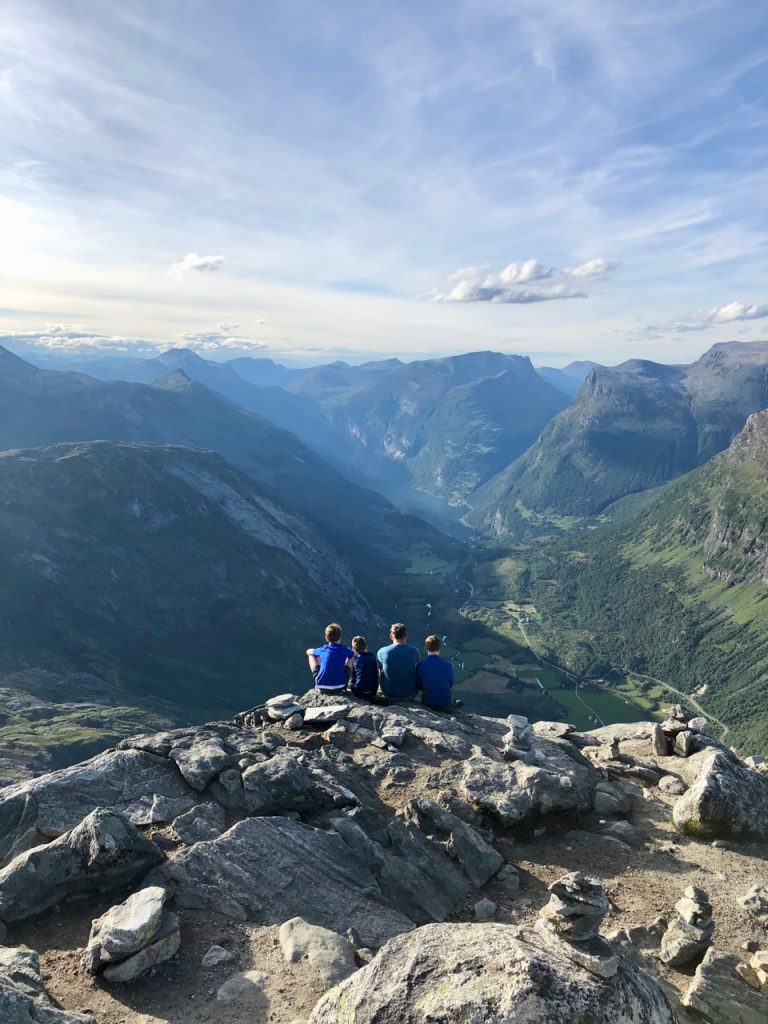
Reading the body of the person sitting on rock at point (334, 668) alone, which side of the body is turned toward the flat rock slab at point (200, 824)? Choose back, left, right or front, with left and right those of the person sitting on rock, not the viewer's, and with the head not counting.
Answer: back

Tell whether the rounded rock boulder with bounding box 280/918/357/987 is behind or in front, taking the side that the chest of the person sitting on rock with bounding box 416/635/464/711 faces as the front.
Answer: behind

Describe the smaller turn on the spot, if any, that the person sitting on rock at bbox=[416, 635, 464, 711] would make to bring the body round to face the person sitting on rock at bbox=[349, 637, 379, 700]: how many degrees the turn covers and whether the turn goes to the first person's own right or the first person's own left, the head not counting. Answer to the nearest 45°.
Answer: approximately 90° to the first person's own left

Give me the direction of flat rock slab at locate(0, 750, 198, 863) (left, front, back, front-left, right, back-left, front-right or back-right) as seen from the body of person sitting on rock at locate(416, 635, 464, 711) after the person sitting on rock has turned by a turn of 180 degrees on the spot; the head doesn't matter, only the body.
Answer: front-right

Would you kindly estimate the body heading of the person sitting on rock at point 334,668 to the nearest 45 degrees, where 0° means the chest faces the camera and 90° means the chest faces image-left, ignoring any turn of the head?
approximately 180°

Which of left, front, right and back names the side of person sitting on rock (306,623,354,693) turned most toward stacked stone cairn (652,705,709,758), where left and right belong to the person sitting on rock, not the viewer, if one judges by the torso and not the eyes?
right

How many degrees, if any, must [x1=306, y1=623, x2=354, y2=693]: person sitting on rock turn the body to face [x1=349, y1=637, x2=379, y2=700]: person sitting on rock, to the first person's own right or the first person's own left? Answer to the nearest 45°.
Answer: approximately 135° to the first person's own right

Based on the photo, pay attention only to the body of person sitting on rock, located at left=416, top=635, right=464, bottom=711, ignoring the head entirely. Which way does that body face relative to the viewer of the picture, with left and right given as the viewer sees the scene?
facing away from the viewer

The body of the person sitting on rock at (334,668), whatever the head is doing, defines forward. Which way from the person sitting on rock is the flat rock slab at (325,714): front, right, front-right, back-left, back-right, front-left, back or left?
back

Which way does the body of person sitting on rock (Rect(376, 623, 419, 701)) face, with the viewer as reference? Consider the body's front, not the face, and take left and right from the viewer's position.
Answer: facing away from the viewer

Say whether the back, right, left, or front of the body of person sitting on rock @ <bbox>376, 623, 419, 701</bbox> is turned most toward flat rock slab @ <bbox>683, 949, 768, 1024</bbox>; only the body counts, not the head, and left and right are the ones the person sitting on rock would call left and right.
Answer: back

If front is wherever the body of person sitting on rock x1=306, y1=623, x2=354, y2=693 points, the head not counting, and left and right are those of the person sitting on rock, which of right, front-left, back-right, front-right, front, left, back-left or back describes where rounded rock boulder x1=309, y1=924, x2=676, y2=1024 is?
back

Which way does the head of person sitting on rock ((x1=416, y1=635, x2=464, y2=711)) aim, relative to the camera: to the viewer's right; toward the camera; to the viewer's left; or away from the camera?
away from the camera
